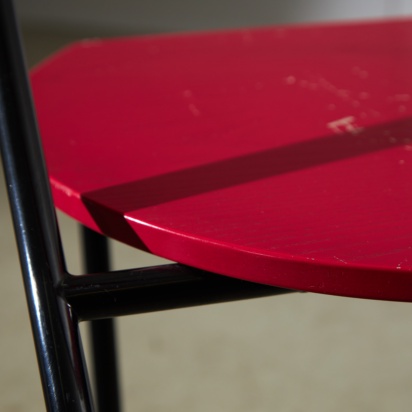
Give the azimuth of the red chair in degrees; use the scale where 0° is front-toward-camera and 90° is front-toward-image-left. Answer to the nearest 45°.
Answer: approximately 270°
